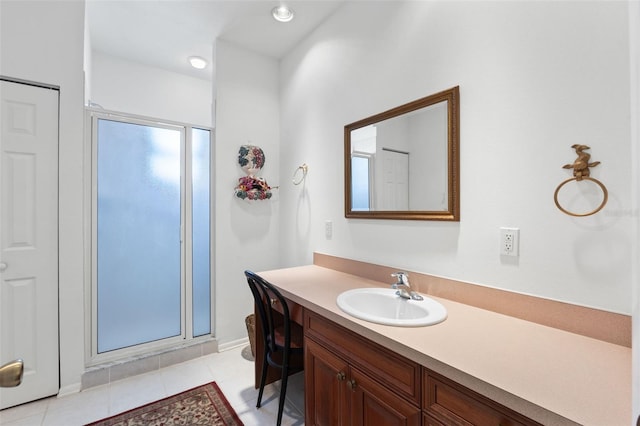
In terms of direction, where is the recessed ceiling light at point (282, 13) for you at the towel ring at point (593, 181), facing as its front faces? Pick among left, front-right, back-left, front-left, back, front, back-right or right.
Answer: right

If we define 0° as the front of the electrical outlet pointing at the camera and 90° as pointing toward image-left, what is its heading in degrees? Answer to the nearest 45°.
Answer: approximately 45°

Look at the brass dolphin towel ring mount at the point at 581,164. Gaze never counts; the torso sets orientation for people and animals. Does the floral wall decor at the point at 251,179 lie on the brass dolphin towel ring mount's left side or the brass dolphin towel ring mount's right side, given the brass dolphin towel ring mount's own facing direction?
on its right

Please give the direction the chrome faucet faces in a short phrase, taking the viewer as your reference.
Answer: facing the viewer and to the left of the viewer

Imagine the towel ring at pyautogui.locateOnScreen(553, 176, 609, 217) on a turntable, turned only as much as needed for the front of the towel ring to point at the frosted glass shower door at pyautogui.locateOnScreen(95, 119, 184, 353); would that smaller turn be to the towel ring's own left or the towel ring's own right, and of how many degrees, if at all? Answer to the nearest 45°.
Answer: approximately 90° to the towel ring's own right

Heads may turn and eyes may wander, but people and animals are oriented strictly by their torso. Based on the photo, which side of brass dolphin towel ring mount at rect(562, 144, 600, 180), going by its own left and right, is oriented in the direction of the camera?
front

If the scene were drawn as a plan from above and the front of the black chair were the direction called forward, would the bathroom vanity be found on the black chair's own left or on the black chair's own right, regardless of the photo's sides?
on the black chair's own right

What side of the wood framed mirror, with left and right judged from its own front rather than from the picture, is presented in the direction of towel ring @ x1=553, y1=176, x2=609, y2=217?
left

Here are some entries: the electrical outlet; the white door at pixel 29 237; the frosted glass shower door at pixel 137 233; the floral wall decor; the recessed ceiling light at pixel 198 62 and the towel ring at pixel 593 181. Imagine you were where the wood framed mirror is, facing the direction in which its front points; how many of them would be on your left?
2

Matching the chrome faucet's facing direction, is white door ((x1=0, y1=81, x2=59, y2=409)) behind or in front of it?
in front

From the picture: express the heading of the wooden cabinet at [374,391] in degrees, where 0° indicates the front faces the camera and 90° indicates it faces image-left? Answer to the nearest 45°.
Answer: approximately 45°
